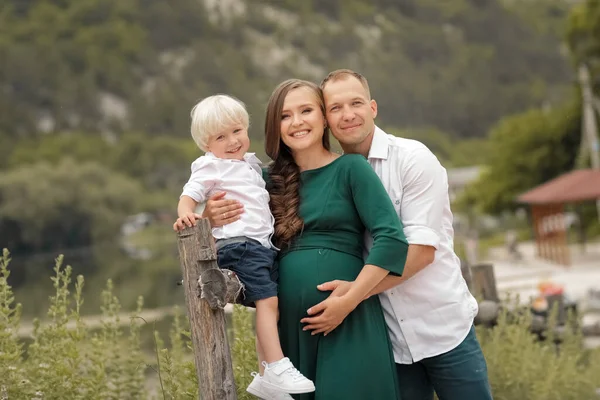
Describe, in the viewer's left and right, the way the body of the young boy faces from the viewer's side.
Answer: facing the viewer and to the right of the viewer

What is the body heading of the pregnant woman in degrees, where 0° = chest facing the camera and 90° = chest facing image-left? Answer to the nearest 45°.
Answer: approximately 45°

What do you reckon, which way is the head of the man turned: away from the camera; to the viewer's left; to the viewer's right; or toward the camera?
toward the camera

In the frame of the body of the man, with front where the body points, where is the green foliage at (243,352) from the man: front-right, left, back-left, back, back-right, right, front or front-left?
right

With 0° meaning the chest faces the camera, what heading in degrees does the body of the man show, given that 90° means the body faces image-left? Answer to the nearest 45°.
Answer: approximately 45°

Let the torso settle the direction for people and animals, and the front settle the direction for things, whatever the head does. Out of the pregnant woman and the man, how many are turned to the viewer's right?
0

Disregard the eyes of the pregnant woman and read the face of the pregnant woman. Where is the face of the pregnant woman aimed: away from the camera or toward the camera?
toward the camera
